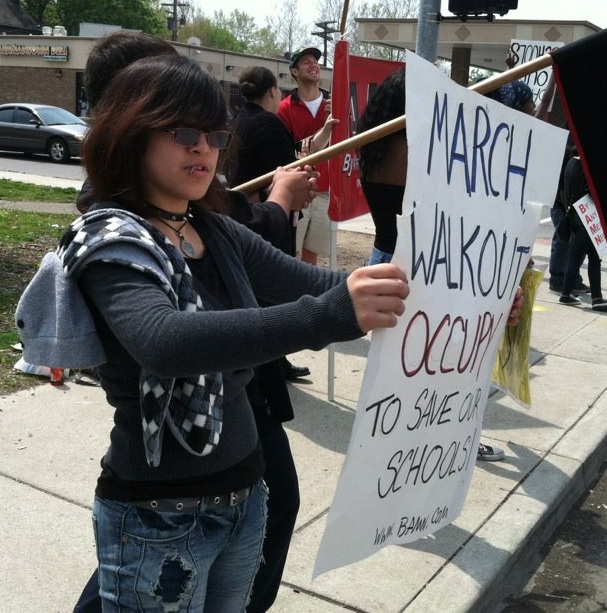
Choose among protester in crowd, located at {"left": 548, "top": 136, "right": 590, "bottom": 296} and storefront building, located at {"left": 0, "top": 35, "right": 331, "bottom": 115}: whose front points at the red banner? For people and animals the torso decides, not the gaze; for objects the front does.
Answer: the storefront building

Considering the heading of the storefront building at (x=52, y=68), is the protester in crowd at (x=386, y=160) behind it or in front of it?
in front

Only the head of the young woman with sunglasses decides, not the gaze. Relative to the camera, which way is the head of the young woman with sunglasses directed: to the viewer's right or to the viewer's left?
to the viewer's right

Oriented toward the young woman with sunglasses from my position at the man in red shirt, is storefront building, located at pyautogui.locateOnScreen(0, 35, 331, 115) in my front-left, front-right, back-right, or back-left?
back-right

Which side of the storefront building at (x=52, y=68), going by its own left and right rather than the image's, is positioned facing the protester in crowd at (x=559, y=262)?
front

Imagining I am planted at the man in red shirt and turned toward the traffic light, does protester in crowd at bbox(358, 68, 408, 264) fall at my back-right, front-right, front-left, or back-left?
back-right
